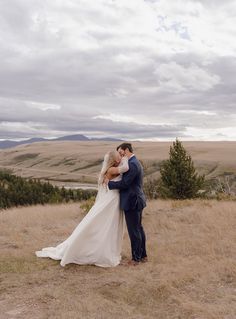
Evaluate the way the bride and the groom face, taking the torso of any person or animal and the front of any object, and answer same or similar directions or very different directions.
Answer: very different directions

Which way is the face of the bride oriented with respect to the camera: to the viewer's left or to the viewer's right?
to the viewer's right

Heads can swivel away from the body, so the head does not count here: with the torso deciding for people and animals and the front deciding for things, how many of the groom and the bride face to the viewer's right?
1

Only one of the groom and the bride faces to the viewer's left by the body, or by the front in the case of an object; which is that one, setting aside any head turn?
the groom

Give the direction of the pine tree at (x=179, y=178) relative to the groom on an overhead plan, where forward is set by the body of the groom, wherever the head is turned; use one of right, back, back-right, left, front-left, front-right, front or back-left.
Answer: right

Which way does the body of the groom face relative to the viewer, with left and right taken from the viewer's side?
facing to the left of the viewer

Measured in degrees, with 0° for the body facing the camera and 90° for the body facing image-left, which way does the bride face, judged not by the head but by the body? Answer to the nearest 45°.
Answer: approximately 270°

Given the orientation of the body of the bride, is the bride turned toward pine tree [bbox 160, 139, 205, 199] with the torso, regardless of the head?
no
